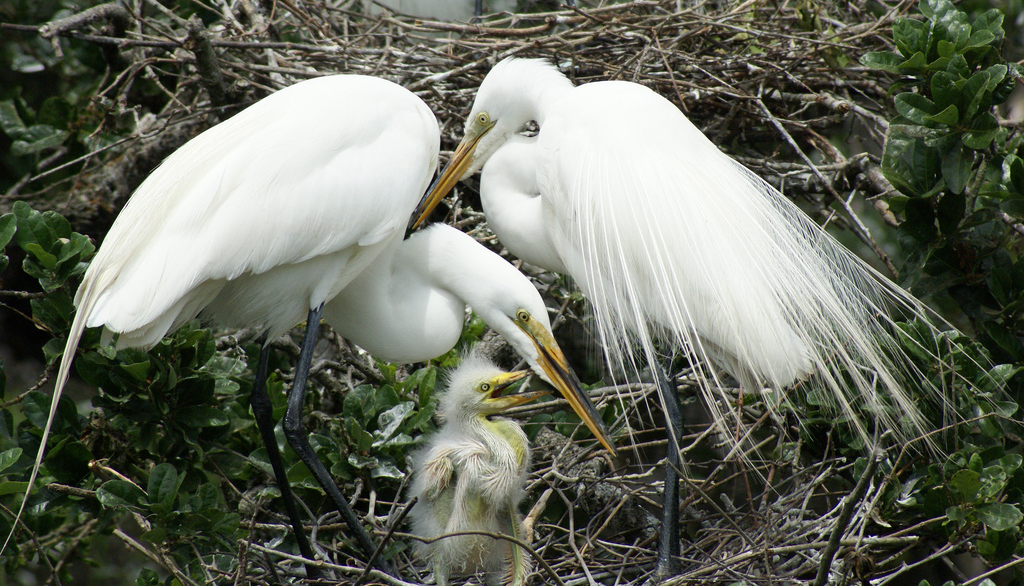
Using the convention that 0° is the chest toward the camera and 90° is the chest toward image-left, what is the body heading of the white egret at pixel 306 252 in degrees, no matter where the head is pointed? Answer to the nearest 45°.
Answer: approximately 270°

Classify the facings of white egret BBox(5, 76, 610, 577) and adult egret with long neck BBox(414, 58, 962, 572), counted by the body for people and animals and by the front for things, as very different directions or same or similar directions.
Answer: very different directions

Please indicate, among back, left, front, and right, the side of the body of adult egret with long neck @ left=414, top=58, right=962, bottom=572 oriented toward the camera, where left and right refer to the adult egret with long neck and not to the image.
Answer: left

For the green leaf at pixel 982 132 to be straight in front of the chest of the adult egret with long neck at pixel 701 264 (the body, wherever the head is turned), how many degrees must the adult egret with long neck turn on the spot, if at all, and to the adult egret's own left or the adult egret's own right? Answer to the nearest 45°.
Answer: approximately 180°

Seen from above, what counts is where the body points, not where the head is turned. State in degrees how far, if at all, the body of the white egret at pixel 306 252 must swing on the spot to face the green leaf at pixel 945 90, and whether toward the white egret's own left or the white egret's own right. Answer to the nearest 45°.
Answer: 0° — it already faces it

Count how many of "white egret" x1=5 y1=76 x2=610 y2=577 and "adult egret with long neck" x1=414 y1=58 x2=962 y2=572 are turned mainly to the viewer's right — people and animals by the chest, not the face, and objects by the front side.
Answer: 1

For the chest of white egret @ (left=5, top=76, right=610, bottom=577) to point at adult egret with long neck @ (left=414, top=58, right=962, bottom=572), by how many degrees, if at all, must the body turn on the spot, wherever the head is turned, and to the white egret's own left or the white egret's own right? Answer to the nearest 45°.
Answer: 0° — it already faces it
